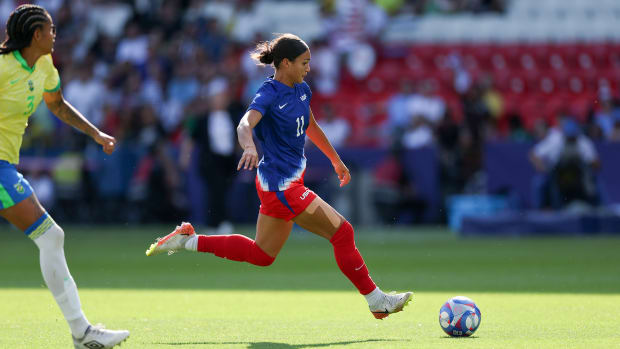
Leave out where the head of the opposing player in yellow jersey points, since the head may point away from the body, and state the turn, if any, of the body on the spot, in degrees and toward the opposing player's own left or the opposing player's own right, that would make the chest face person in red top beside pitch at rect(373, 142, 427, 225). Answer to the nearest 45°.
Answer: approximately 90° to the opposing player's own left

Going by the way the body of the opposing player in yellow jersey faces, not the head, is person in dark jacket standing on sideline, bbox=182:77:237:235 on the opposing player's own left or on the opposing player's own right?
on the opposing player's own left

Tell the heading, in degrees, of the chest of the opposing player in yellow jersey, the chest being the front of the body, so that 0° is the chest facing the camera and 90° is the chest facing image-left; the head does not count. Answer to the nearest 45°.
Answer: approximately 315°

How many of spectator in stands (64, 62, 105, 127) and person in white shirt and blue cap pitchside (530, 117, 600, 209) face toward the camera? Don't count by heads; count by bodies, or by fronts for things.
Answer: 2

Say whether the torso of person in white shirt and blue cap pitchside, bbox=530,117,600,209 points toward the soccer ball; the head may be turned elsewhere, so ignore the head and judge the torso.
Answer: yes

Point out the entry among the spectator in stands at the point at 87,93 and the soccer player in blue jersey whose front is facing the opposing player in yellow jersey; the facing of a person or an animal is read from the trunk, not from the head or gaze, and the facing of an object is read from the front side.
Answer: the spectator in stands

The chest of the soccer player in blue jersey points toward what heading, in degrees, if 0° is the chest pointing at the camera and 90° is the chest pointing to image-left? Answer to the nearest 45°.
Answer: approximately 315°

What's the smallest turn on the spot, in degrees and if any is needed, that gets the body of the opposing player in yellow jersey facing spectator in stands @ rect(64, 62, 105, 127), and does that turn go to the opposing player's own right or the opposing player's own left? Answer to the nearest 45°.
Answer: approximately 135° to the opposing player's own left

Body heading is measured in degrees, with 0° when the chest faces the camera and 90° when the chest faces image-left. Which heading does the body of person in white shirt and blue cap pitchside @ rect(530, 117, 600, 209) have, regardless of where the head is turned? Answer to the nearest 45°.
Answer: approximately 0°

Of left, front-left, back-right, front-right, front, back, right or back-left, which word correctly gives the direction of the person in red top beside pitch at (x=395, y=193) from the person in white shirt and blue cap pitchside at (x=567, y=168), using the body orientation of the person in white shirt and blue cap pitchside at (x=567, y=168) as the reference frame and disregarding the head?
right

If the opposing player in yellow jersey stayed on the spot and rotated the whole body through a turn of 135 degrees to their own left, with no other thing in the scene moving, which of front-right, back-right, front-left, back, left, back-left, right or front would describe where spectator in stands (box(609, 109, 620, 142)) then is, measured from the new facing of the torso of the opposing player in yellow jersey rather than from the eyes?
front-right

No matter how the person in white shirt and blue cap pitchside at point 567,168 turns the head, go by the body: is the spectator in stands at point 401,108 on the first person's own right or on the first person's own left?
on the first person's own right

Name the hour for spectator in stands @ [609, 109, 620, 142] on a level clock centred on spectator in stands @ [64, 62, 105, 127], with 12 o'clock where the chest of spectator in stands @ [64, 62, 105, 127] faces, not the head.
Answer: spectator in stands @ [609, 109, 620, 142] is roughly at 10 o'clock from spectator in stands @ [64, 62, 105, 127].

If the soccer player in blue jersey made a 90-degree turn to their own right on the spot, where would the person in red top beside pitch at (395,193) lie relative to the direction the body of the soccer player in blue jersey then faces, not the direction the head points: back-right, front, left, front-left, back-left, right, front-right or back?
back-right
